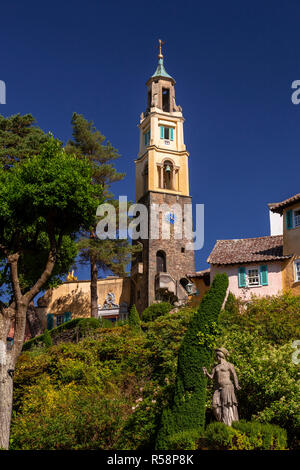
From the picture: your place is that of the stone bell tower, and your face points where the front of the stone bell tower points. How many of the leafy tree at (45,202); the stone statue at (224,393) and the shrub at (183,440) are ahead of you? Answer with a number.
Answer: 3

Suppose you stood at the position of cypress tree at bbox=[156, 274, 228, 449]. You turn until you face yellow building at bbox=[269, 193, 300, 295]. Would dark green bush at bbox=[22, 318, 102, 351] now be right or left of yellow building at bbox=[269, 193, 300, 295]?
left

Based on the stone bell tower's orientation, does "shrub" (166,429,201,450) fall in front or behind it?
in front

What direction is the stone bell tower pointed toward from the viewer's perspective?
toward the camera

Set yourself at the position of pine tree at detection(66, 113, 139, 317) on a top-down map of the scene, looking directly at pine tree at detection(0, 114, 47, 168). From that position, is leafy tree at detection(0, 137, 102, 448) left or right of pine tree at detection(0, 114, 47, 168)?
left

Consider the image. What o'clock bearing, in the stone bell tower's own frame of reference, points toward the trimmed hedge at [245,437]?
The trimmed hedge is roughly at 12 o'clock from the stone bell tower.

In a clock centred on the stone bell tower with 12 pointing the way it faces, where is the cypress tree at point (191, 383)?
The cypress tree is roughly at 12 o'clock from the stone bell tower.

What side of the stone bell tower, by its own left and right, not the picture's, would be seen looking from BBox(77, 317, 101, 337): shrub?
front

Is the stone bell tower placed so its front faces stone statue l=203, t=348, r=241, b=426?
yes
